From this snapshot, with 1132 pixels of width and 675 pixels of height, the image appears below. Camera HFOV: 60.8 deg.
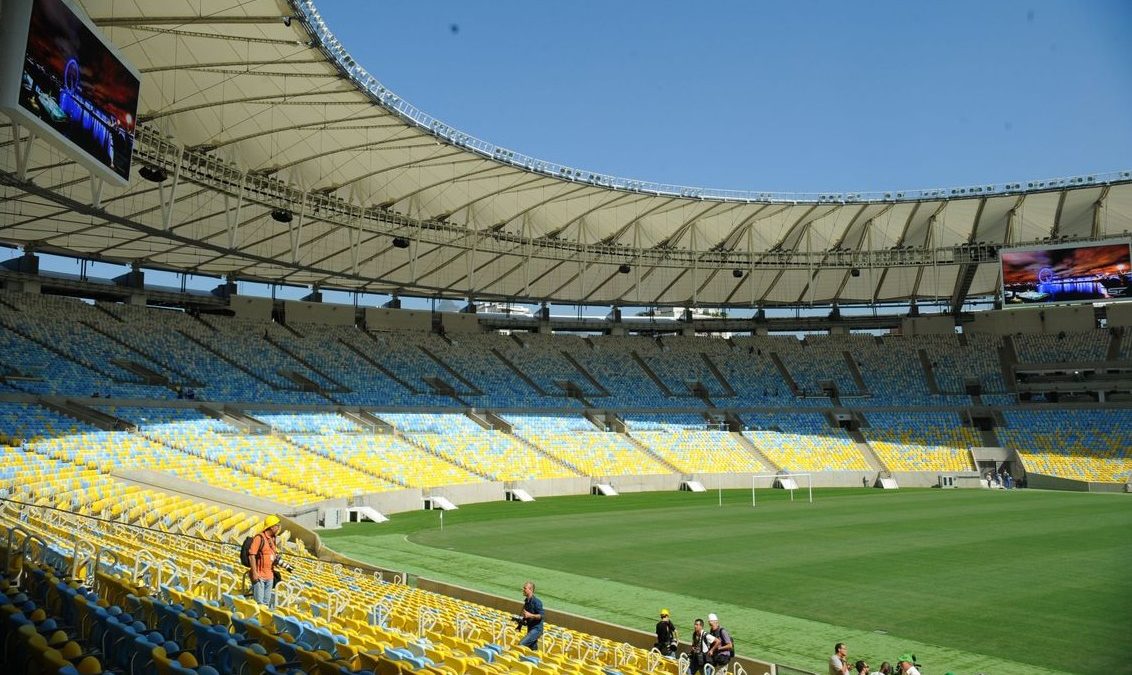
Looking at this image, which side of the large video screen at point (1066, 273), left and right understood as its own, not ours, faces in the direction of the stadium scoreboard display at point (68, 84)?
front

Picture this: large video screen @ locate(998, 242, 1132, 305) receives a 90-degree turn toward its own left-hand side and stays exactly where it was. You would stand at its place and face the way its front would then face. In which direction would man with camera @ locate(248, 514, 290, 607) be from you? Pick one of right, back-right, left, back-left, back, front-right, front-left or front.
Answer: right

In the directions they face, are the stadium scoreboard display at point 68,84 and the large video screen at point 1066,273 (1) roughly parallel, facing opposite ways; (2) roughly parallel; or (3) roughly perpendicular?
roughly perpendicular

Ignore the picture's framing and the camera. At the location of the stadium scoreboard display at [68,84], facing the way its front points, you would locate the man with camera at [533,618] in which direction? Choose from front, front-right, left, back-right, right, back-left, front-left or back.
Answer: front

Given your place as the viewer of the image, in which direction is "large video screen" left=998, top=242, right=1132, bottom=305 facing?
facing the viewer

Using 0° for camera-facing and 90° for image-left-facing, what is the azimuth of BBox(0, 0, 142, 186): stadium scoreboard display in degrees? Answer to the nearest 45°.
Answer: approximately 315°

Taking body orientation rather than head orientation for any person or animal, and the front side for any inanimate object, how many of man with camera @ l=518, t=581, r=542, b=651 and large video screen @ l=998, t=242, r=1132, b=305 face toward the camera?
1
